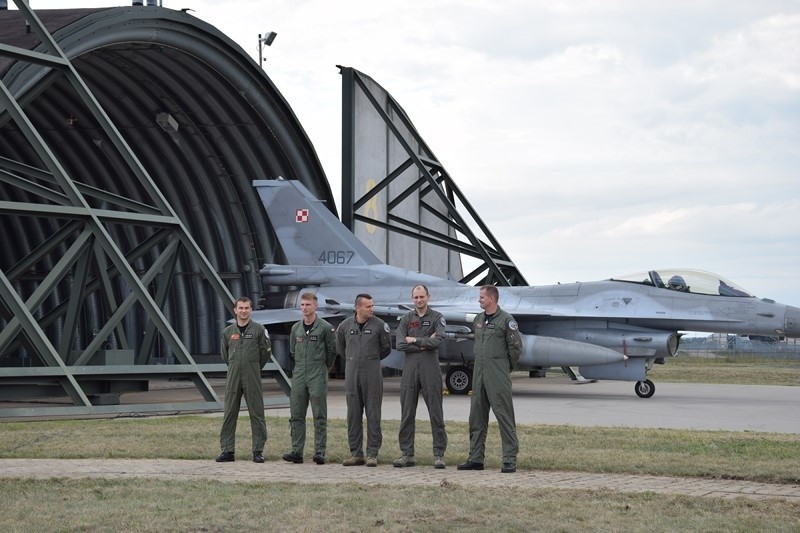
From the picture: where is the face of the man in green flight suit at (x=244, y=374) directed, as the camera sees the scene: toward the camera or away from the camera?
toward the camera

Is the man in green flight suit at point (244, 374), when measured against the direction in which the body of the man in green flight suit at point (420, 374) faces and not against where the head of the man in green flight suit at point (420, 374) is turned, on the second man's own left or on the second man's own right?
on the second man's own right

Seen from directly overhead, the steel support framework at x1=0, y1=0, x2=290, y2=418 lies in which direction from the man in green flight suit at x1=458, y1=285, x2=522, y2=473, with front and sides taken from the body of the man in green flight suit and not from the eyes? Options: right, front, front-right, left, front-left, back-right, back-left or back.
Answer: right

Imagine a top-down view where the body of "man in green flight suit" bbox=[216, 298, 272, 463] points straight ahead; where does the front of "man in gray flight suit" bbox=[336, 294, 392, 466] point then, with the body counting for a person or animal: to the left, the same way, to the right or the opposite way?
the same way

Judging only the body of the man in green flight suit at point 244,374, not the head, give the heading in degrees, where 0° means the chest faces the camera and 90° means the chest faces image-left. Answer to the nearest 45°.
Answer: approximately 0°

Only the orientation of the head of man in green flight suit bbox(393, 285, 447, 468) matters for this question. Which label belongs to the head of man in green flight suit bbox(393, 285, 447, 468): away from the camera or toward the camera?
toward the camera

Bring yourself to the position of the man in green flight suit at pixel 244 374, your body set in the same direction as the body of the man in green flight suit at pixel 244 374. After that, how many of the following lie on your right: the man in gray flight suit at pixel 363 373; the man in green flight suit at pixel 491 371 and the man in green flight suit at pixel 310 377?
0

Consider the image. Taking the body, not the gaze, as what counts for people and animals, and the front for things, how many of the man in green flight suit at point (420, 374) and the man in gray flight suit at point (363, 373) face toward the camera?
2

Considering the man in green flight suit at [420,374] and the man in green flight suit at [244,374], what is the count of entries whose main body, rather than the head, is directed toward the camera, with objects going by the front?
2

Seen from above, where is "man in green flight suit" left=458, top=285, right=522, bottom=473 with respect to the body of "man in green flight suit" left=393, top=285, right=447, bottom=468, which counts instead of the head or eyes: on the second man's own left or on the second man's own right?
on the second man's own left

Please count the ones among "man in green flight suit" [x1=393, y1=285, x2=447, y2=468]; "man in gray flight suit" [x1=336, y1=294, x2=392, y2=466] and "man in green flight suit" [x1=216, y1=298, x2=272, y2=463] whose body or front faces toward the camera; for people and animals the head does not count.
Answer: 3

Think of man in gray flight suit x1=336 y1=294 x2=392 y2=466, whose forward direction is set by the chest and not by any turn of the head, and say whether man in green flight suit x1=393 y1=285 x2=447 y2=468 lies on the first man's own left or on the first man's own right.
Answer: on the first man's own left

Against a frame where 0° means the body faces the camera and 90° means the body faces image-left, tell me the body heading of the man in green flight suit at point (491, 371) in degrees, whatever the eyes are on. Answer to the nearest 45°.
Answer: approximately 45°

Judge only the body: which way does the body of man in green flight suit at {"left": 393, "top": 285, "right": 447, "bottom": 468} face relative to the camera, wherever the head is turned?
toward the camera

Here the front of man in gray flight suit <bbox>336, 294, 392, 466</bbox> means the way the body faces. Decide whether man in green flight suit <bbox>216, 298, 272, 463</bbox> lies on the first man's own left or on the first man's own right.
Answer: on the first man's own right

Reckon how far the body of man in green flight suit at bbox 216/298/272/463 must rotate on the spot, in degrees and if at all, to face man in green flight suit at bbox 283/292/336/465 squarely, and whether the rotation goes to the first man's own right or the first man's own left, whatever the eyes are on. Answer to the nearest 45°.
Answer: approximately 90° to the first man's own left

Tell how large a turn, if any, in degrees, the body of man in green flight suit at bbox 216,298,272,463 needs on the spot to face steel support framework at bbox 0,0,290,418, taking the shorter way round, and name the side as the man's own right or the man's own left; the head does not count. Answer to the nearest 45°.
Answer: approximately 135° to the man's own right

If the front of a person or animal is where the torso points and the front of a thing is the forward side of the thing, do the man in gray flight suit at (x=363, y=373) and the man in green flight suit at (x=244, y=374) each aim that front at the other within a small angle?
no

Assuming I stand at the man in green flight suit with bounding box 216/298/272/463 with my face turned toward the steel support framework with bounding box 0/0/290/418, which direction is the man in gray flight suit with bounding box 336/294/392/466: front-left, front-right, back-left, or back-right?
back-right

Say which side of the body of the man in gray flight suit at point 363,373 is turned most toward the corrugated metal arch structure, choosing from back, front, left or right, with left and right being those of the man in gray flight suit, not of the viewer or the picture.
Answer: back

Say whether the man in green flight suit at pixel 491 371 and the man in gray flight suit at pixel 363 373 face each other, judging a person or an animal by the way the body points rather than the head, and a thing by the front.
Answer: no

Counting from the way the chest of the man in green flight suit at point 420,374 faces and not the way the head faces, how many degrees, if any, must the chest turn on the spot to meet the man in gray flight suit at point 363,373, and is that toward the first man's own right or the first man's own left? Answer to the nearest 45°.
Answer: approximately 90° to the first man's own right
